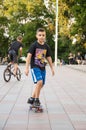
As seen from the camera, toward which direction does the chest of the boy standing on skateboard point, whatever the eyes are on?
toward the camera
